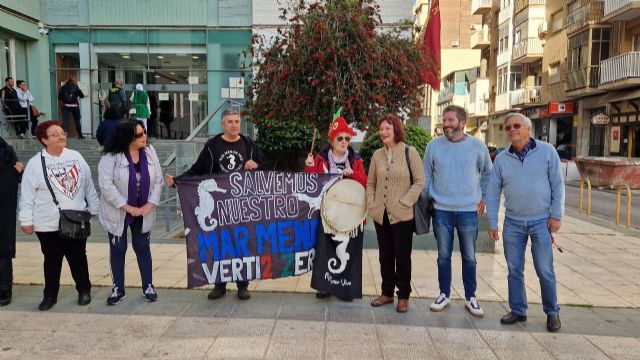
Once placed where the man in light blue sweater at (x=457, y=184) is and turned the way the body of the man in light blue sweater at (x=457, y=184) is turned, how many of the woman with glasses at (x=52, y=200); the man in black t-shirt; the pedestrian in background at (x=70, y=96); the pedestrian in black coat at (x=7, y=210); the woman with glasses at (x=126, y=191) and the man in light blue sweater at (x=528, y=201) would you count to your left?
1

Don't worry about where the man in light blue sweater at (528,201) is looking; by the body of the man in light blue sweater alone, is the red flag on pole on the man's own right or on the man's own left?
on the man's own right

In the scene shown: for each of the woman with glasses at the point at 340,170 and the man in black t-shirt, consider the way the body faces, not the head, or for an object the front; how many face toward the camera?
2

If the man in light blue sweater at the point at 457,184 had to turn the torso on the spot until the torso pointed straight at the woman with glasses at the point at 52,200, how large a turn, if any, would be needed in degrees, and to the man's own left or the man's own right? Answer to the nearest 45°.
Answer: approximately 90° to the man's own right

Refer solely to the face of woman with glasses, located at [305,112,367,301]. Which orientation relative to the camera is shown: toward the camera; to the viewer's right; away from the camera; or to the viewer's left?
toward the camera

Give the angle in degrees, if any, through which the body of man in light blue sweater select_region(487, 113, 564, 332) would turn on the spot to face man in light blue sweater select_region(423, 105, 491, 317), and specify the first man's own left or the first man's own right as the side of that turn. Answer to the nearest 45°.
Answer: approximately 45° to the first man's own right

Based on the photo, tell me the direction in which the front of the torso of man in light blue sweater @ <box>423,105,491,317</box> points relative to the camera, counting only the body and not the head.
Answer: toward the camera

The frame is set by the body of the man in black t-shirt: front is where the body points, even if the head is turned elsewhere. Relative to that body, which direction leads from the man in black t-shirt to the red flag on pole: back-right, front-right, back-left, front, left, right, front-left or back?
back-left

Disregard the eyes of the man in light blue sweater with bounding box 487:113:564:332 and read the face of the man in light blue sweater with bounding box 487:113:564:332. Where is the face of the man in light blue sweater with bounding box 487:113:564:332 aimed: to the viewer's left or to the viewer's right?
to the viewer's left

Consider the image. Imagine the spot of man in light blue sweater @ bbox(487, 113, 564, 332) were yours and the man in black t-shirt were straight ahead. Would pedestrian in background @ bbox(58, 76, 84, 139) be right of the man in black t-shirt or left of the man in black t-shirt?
right

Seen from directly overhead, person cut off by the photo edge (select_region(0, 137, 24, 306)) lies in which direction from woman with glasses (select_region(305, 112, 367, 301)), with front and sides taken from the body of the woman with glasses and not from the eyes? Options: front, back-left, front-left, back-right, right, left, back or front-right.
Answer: right

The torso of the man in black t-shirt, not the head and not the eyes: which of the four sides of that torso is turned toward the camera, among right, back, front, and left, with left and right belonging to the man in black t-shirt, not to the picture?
front

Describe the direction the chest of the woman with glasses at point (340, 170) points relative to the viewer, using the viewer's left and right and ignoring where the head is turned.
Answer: facing the viewer

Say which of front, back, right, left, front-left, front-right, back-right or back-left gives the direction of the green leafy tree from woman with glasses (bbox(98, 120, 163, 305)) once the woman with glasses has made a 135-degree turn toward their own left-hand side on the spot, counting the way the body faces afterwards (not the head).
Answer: front-right

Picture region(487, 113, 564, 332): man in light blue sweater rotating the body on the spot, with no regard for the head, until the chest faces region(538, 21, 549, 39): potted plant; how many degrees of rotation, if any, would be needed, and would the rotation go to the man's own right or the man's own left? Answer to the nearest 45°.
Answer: approximately 135° to the man's own right

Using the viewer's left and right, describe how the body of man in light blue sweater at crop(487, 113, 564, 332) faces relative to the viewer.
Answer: facing the viewer and to the left of the viewer
